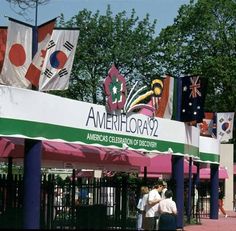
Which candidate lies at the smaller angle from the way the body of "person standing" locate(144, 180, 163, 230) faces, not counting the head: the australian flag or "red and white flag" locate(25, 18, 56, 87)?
the australian flag

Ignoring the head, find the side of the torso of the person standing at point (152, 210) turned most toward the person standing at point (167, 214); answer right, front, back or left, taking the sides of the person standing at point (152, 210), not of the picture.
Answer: front

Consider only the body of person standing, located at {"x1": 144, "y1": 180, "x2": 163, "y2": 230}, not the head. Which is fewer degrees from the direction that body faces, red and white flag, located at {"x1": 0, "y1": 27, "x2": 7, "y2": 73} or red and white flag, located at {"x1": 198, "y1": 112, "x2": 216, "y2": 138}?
the red and white flag, located at {"x1": 198, "y1": 112, "x2": 216, "y2": 138}
